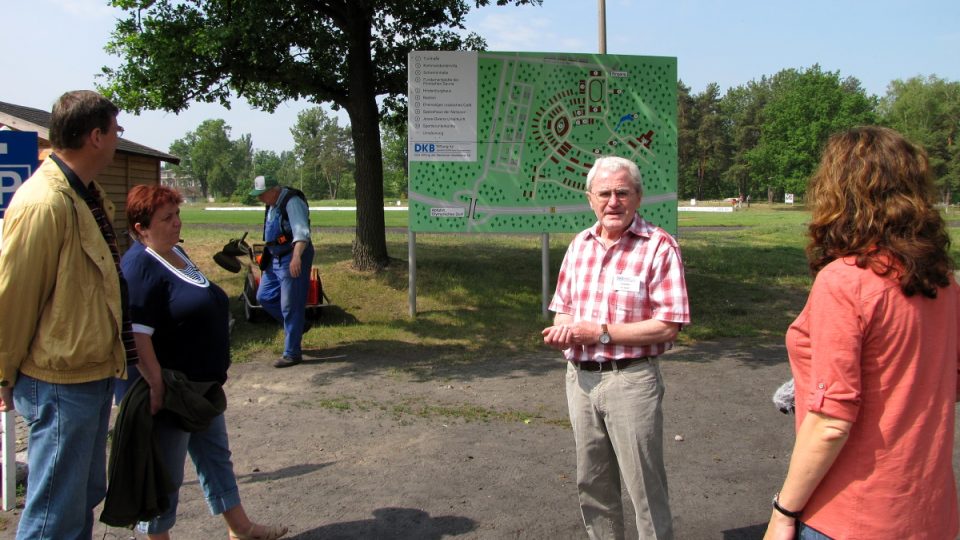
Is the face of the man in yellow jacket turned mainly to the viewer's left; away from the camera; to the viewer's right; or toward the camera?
to the viewer's right

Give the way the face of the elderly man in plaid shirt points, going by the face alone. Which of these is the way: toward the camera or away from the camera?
toward the camera

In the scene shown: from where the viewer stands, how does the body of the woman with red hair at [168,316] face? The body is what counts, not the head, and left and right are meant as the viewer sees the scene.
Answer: facing the viewer and to the right of the viewer

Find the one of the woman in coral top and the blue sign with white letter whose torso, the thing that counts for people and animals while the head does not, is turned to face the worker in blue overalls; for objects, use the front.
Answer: the woman in coral top

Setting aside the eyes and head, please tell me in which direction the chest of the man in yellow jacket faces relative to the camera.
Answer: to the viewer's right

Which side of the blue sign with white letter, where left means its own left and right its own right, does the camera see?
front

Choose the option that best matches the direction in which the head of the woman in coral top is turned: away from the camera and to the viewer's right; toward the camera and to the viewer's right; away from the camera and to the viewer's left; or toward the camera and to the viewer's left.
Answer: away from the camera and to the viewer's left

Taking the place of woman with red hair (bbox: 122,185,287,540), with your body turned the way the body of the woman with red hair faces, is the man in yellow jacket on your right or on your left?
on your right

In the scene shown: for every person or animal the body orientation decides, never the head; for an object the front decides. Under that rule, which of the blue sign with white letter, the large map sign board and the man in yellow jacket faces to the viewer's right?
the man in yellow jacket

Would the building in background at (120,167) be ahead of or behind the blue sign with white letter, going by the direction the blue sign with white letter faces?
behind

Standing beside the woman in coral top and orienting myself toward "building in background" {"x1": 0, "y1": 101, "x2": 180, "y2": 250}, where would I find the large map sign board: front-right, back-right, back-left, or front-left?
front-right

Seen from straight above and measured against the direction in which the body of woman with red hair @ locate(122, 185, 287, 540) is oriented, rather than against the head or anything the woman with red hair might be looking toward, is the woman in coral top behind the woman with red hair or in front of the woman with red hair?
in front

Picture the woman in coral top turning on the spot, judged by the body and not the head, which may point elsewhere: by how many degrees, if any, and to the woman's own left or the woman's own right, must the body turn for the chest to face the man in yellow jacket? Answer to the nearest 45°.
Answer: approximately 45° to the woman's own left

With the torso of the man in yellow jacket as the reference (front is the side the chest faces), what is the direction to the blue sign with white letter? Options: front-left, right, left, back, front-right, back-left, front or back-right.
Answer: left

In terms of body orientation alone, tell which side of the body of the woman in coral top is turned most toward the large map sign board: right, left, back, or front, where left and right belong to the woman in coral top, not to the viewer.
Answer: front

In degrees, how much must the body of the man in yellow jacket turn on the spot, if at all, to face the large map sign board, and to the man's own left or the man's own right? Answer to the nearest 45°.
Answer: approximately 45° to the man's own left

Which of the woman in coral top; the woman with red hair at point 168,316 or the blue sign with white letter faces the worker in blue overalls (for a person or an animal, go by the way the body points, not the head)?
the woman in coral top

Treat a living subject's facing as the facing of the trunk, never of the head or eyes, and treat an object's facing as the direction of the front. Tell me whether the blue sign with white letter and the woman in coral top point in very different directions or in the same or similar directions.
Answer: very different directions

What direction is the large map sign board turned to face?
toward the camera

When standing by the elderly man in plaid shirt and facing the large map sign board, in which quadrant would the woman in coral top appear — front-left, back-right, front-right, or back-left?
back-right

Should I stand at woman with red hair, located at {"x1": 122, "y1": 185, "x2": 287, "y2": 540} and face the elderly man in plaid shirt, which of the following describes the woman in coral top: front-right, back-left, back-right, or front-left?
front-right

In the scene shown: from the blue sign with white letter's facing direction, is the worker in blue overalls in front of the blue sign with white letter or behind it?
behind

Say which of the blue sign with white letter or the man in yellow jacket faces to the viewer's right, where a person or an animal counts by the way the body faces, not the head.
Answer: the man in yellow jacket
